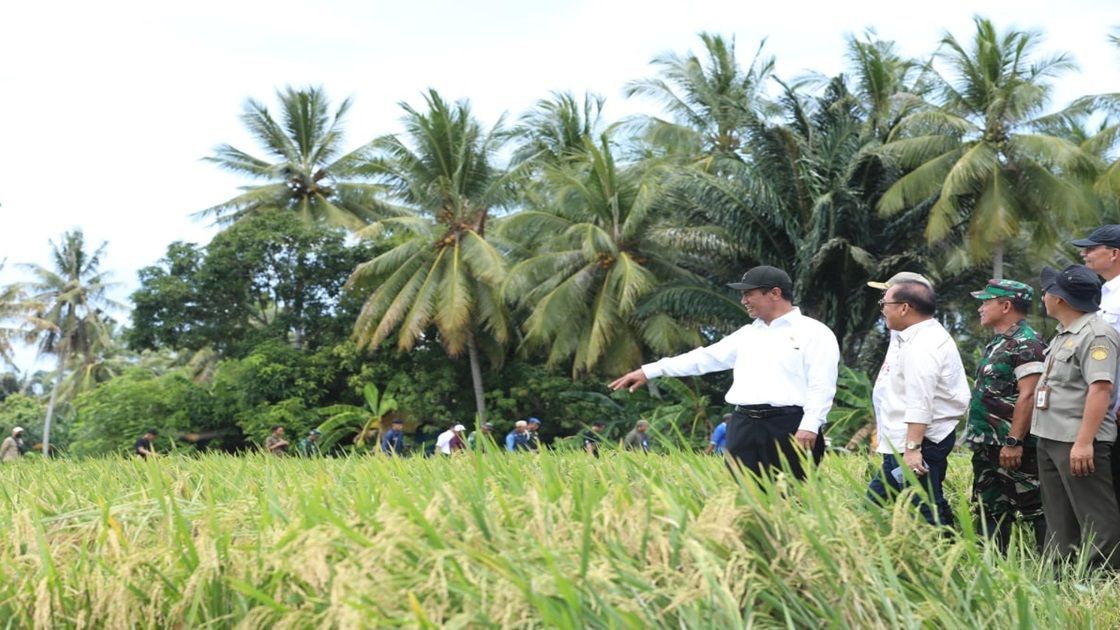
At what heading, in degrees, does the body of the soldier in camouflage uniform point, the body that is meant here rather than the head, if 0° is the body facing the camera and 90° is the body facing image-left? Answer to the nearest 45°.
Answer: approximately 90°

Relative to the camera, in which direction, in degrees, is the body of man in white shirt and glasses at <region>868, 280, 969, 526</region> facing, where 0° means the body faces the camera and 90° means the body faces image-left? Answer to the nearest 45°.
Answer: approximately 90°

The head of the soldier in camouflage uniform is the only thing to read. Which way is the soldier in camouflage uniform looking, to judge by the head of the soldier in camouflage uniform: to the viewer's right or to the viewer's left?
to the viewer's left

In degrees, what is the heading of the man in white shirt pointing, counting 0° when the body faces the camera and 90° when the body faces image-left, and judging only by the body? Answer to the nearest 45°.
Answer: approximately 45°

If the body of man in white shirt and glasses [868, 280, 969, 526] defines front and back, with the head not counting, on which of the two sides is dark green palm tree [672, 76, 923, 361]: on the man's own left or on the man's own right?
on the man's own right

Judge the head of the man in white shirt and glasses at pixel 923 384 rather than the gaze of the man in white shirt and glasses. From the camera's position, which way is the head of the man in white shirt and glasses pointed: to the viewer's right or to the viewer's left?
to the viewer's left

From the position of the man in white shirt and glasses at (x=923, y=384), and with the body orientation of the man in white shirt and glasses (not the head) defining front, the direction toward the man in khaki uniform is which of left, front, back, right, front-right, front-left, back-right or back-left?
back

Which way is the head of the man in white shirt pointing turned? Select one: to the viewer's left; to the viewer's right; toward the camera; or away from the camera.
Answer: to the viewer's left

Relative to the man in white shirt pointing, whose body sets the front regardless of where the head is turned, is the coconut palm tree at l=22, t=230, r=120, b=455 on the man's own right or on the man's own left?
on the man's own right

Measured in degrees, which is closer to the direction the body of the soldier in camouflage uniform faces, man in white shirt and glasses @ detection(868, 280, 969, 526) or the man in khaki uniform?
the man in white shirt and glasses
